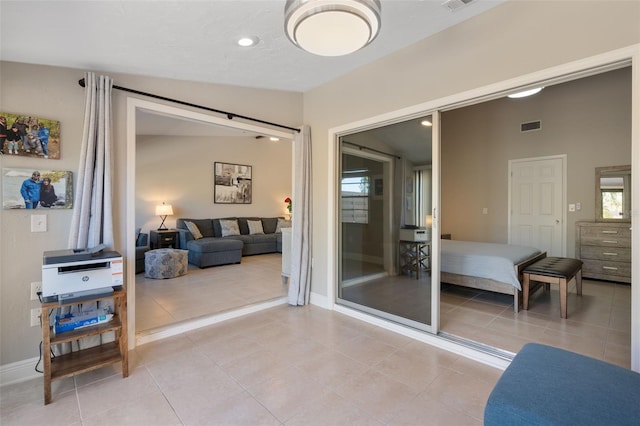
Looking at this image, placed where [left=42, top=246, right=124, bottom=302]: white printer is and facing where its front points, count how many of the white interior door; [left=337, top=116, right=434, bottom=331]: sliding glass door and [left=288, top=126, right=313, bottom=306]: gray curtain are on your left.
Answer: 3

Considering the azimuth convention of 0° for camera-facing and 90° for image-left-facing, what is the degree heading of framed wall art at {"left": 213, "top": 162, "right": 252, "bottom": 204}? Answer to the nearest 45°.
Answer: approximately 315°

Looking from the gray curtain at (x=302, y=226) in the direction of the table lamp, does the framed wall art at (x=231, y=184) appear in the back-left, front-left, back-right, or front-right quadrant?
front-right

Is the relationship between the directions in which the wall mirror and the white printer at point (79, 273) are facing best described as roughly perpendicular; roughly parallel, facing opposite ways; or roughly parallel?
roughly perpendicular

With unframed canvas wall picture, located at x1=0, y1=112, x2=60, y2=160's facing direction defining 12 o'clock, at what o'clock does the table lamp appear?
The table lamp is roughly at 7 o'clock from the unframed canvas wall picture.

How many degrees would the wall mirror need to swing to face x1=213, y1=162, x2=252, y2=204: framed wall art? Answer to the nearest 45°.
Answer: approximately 90° to its right

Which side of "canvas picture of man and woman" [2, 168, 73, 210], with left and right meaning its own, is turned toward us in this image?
front

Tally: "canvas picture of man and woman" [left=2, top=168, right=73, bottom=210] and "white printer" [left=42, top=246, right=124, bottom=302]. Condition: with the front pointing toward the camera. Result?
2

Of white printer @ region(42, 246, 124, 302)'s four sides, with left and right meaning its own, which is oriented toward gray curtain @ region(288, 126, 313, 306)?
left

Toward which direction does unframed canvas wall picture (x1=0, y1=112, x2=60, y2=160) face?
toward the camera

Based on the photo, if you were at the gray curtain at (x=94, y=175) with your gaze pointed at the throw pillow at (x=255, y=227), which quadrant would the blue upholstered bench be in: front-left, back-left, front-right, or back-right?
back-right

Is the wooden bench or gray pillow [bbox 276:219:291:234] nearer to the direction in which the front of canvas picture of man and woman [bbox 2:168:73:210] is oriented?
the wooden bench

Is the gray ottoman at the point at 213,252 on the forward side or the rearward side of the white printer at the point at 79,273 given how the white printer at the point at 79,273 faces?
on the rearward side

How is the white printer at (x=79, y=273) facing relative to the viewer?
toward the camera
